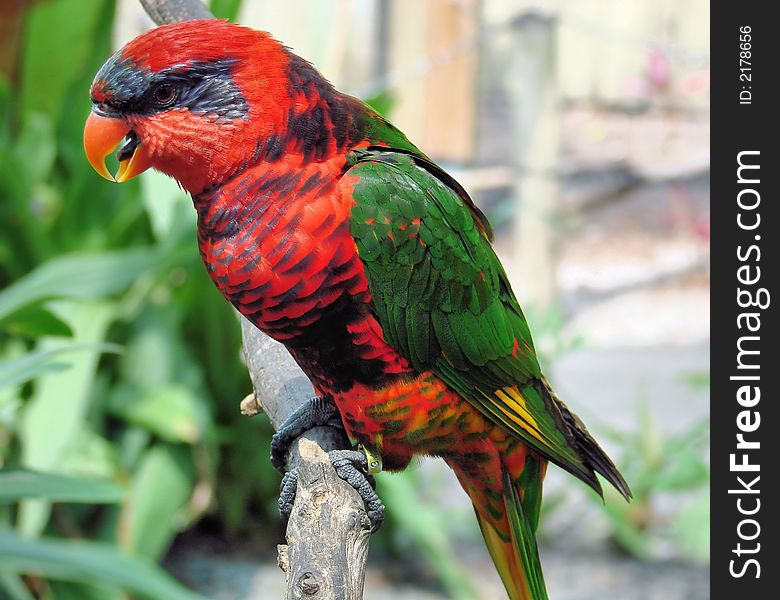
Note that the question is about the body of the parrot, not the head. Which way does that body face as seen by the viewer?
to the viewer's left
